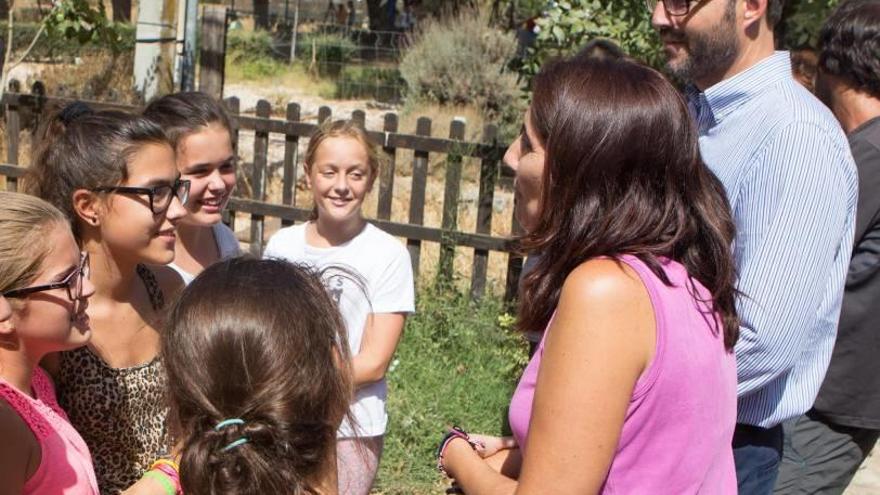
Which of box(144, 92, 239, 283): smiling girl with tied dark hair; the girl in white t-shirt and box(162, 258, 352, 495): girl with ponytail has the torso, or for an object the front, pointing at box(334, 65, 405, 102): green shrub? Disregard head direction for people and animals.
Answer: box(162, 258, 352, 495): girl with ponytail

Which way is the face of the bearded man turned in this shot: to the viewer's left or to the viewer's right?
to the viewer's left

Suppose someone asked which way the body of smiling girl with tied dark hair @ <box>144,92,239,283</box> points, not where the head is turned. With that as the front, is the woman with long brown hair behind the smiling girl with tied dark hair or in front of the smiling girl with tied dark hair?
in front

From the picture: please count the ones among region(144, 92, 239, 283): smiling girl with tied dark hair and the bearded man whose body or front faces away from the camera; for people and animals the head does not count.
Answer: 0

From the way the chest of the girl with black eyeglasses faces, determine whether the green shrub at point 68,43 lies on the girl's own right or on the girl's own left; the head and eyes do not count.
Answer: on the girl's own left

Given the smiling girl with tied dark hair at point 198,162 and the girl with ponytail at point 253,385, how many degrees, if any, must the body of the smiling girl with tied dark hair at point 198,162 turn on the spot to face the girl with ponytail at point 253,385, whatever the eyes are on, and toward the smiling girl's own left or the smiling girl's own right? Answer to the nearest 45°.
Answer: approximately 45° to the smiling girl's own right

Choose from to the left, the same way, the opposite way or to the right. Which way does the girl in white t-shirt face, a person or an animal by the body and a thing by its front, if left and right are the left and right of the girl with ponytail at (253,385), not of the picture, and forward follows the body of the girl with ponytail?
the opposite way

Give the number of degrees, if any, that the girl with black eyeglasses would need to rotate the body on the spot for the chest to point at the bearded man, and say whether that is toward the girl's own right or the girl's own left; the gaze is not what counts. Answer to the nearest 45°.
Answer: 0° — they already face them

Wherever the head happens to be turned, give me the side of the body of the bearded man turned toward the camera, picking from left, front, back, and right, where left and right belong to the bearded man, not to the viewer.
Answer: left

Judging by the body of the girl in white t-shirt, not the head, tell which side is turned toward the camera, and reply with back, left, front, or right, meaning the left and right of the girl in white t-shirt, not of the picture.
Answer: front

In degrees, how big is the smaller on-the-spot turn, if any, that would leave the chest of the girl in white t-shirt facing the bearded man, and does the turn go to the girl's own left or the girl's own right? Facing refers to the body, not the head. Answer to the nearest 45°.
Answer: approximately 45° to the girl's own left

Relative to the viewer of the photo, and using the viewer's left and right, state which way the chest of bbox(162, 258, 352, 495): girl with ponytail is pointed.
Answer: facing away from the viewer

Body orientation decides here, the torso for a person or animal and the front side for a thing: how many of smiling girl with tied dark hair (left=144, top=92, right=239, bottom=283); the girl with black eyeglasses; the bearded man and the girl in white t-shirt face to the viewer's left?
1

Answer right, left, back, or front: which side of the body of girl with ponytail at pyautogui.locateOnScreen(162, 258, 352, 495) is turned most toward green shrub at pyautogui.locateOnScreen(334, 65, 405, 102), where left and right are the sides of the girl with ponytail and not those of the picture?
front

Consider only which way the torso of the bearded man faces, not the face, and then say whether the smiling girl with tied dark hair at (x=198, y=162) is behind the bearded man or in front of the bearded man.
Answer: in front
